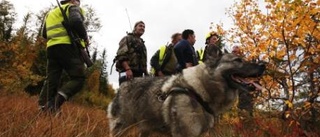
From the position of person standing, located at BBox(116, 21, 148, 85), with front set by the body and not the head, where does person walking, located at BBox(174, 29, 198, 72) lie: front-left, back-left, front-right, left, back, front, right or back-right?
front-left

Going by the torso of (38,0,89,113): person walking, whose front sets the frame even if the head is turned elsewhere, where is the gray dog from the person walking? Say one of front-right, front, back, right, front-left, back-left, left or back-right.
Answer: right

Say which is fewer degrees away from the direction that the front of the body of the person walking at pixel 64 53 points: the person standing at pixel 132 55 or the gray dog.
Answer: the person standing

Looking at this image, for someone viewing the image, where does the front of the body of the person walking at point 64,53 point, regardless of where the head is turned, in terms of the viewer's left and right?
facing away from the viewer and to the right of the viewer

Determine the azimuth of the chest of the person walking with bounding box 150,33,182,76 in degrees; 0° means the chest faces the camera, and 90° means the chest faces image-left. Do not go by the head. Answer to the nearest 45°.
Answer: approximately 270°

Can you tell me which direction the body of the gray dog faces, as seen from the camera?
to the viewer's right
